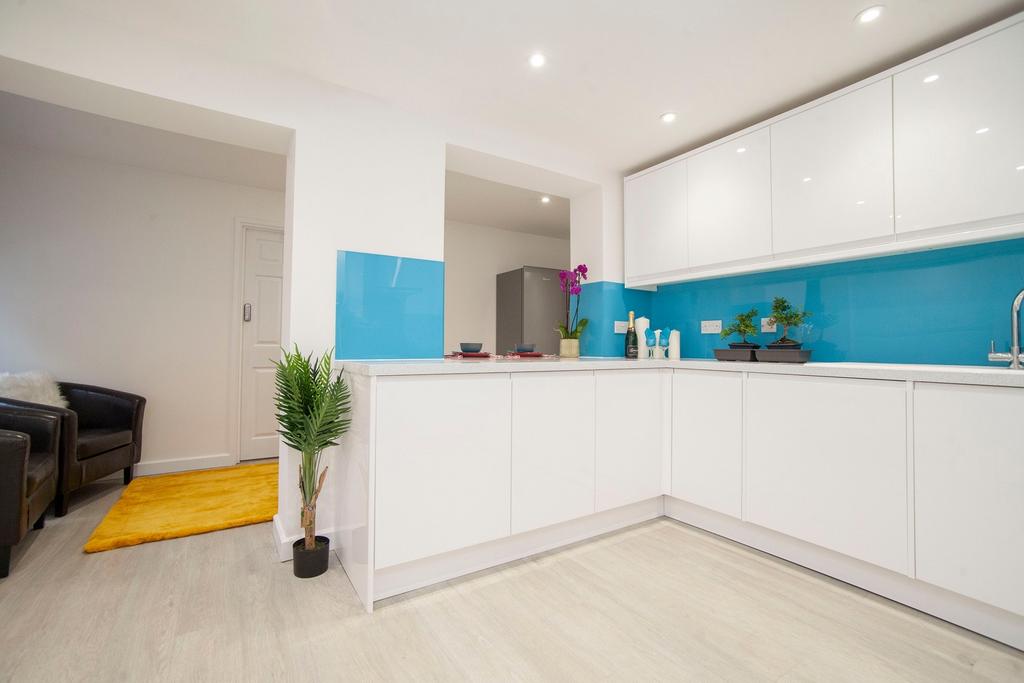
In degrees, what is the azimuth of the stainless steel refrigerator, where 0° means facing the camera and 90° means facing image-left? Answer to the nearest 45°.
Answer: approximately 315°

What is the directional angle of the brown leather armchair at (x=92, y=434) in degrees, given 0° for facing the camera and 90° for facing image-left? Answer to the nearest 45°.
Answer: approximately 315°

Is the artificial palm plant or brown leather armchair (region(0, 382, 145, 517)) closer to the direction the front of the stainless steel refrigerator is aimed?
the artificial palm plant

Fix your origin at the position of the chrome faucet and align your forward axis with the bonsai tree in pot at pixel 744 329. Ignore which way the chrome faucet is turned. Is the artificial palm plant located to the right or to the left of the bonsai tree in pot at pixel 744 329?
left

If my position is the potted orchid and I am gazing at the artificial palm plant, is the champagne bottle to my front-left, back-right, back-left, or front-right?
back-left

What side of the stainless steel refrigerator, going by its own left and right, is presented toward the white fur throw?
right

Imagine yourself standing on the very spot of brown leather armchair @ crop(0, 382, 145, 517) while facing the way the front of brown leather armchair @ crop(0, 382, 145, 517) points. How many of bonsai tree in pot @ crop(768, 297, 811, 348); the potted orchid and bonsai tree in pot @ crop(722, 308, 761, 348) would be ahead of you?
3

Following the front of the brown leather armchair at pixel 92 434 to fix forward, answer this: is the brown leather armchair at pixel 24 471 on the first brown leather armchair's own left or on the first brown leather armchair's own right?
on the first brown leather armchair's own right

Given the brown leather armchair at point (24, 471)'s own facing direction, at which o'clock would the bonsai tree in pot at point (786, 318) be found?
The bonsai tree in pot is roughly at 12 o'clock from the brown leather armchair.

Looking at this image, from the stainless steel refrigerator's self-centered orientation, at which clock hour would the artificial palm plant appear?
The artificial palm plant is roughly at 2 o'clock from the stainless steel refrigerator.
